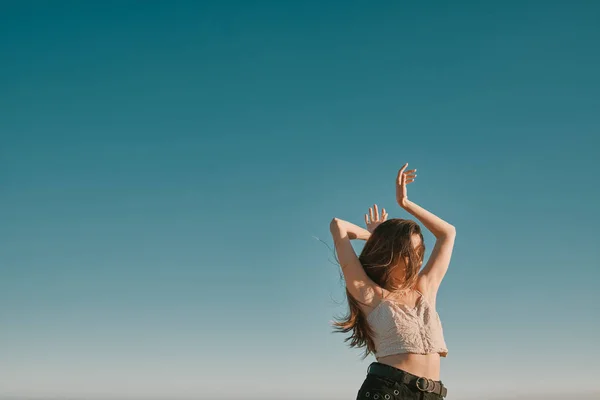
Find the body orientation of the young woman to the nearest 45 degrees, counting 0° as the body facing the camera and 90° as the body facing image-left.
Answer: approximately 315°

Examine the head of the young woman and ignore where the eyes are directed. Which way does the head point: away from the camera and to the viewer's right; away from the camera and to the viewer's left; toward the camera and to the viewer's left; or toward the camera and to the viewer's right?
toward the camera and to the viewer's right
